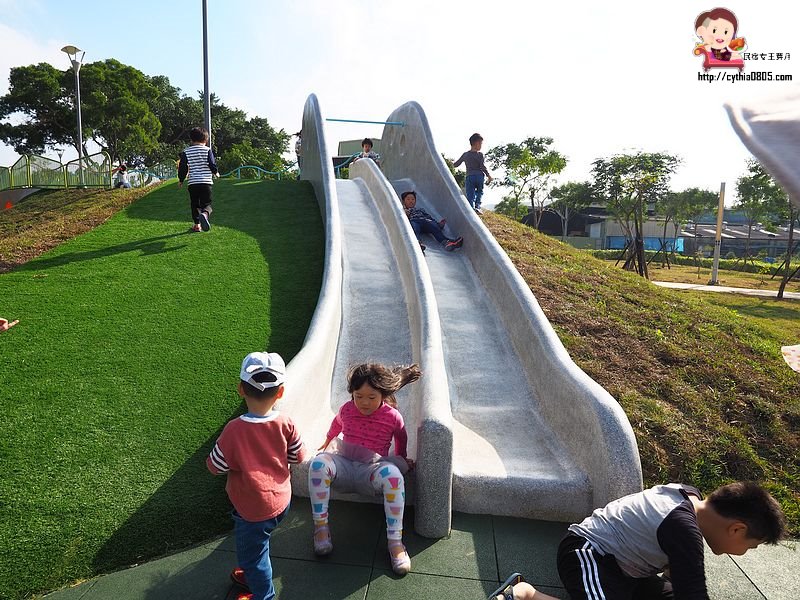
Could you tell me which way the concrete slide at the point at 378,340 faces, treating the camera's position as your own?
facing the viewer

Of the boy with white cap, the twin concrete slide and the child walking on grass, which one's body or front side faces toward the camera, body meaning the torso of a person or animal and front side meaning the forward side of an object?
the twin concrete slide

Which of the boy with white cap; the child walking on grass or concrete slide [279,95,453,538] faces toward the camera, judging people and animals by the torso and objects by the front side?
the concrete slide

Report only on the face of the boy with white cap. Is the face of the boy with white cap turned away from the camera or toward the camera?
away from the camera

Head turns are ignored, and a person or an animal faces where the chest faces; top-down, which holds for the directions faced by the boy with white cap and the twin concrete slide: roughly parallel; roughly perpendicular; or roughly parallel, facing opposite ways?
roughly parallel, facing opposite ways

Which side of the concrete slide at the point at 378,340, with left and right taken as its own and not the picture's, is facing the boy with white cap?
front

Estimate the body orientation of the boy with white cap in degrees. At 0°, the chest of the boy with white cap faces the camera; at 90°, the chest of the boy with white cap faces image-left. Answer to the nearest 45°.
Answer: approximately 180°

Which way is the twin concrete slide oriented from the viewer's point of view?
toward the camera

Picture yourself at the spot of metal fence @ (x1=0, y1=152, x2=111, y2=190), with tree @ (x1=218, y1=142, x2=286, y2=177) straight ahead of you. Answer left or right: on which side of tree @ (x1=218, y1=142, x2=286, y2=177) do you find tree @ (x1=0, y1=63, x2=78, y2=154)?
left

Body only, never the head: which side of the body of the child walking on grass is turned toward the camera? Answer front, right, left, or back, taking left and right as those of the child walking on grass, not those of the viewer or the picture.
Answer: back

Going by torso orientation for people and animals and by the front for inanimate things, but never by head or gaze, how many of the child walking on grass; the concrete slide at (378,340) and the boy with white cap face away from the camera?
2

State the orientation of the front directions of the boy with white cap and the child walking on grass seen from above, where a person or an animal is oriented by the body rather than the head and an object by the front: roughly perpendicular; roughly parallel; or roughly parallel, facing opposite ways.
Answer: roughly parallel

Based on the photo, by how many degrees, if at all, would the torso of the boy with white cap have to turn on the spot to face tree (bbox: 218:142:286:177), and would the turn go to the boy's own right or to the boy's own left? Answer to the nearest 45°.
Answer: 0° — they already face it

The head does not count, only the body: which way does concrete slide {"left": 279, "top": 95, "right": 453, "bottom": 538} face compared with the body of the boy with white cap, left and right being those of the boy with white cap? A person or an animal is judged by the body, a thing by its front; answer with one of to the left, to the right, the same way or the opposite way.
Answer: the opposite way

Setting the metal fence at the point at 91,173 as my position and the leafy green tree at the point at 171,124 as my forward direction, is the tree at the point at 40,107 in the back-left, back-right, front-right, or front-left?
front-left

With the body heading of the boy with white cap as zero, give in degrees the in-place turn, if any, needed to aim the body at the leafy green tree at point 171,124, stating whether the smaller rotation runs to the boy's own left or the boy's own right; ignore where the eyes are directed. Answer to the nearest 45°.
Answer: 0° — they already face it

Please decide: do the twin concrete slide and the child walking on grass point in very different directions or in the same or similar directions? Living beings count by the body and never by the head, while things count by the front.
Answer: very different directions
